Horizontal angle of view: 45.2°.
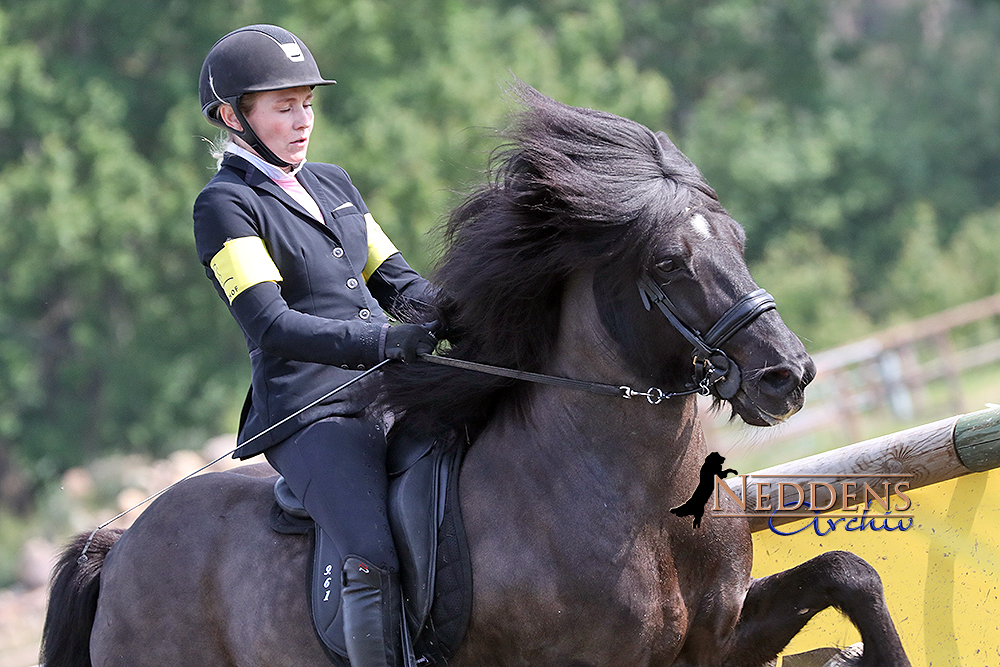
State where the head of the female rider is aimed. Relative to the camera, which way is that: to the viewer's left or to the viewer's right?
to the viewer's right

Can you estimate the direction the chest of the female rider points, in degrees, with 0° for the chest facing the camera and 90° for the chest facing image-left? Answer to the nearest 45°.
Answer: approximately 315°

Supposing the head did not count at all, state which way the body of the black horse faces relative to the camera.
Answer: to the viewer's right
